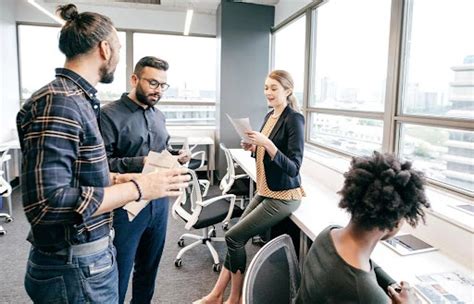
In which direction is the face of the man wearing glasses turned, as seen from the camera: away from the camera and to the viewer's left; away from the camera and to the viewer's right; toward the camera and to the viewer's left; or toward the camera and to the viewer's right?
toward the camera and to the viewer's right

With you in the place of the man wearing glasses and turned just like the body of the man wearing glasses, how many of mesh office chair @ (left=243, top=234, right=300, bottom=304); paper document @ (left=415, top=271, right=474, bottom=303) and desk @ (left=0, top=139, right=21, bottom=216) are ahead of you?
2

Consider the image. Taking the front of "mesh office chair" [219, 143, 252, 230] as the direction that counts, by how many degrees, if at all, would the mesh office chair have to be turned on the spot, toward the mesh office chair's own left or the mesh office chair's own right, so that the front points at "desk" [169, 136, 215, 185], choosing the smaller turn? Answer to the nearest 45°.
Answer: approximately 90° to the mesh office chair's own left

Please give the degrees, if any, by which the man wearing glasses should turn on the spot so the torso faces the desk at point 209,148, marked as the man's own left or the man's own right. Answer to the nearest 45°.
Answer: approximately 135° to the man's own left

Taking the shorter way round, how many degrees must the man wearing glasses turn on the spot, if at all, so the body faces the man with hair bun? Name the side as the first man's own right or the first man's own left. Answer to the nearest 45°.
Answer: approximately 45° to the first man's own right

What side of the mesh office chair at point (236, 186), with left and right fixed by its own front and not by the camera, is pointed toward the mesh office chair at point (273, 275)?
right

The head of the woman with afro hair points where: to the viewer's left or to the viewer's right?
to the viewer's right

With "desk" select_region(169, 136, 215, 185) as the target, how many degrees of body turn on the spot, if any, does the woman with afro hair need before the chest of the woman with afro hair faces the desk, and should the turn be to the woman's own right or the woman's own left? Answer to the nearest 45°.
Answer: approximately 90° to the woman's own left

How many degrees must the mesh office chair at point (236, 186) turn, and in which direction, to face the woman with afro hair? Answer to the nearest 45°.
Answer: approximately 90° to its right

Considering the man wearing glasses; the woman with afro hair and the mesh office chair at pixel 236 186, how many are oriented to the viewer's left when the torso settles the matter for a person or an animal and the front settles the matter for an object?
0

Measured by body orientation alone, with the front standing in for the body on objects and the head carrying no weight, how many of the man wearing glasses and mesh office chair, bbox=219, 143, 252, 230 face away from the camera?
0

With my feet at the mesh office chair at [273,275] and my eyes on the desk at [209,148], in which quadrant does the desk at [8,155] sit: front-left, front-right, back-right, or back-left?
front-left

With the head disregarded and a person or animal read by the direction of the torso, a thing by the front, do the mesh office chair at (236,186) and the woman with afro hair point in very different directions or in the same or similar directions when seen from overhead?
same or similar directions

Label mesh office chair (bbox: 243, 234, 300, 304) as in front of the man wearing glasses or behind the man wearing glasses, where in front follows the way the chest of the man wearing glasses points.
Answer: in front

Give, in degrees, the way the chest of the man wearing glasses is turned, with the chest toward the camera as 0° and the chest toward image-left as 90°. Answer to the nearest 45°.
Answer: approximately 315°

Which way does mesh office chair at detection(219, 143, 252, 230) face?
to the viewer's right
